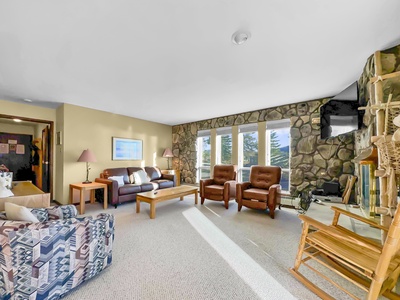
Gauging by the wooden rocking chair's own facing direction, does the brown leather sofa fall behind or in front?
in front

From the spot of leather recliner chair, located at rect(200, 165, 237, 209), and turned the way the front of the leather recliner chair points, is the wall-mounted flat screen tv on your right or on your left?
on your left

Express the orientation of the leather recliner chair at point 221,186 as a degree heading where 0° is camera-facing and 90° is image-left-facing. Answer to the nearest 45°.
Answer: approximately 45°

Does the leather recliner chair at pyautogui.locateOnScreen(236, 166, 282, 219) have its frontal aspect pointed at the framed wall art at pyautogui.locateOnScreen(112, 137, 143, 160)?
no

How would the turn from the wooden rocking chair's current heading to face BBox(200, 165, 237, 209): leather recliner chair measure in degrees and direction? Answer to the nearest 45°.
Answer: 0° — it already faces it

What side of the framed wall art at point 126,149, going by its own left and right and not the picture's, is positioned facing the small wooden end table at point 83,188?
right

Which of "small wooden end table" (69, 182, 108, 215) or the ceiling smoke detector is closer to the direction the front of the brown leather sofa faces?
the ceiling smoke detector

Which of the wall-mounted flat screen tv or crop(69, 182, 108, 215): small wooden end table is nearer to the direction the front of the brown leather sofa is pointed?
the wall-mounted flat screen tv

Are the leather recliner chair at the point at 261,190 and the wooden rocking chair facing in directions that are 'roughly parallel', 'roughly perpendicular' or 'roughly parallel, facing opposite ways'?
roughly perpendicular

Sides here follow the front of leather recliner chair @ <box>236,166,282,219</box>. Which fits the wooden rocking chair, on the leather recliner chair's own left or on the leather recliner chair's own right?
on the leather recliner chair's own left

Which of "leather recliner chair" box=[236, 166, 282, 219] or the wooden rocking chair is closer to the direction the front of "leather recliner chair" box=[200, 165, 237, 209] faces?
the wooden rocking chair

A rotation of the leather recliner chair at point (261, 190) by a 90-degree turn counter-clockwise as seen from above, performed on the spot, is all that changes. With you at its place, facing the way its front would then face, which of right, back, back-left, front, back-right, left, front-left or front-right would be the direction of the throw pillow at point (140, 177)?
back-right

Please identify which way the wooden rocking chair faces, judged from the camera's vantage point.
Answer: facing away from the viewer and to the left of the viewer

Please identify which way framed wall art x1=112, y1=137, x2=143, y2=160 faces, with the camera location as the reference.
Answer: facing the viewer and to the right of the viewer

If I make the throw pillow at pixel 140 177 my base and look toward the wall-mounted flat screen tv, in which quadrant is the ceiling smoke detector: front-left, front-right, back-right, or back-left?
front-right

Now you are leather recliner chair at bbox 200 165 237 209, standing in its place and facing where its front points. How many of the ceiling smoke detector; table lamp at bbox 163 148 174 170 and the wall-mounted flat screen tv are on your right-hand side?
1

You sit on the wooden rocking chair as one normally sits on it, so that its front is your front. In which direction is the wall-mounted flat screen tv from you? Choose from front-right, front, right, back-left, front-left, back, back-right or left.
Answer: front-right

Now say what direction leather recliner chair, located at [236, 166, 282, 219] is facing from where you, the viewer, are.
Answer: facing the viewer and to the left of the viewer

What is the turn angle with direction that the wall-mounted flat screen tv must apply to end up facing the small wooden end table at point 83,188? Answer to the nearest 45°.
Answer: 0° — it already faces it

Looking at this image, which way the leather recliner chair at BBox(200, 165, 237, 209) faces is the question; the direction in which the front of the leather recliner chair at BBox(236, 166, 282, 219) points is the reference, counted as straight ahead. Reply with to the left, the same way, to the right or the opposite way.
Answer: the same way

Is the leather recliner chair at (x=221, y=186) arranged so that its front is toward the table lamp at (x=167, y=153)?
no
